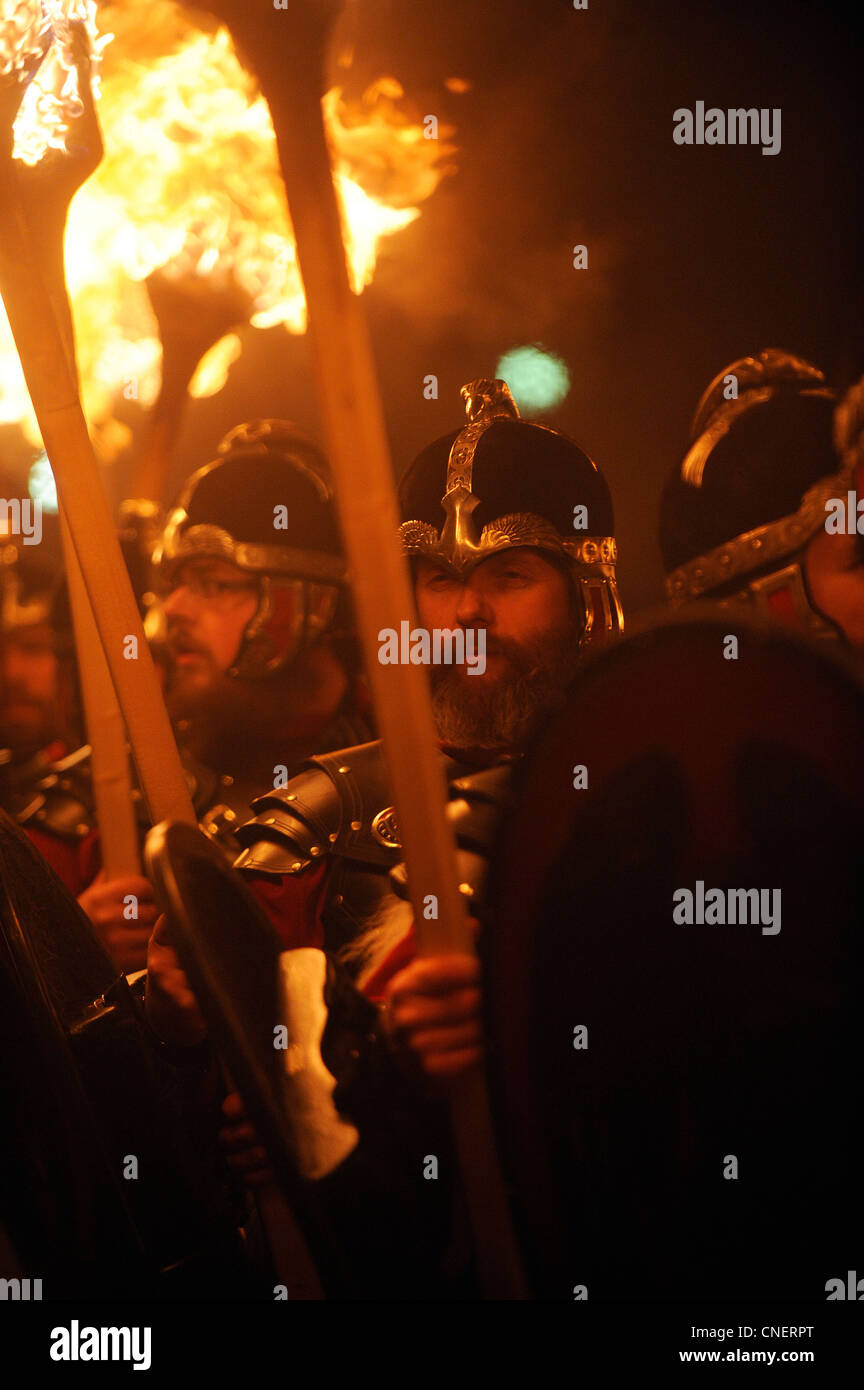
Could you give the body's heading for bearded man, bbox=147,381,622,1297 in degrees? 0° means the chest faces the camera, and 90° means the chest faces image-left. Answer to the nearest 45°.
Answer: approximately 45°
